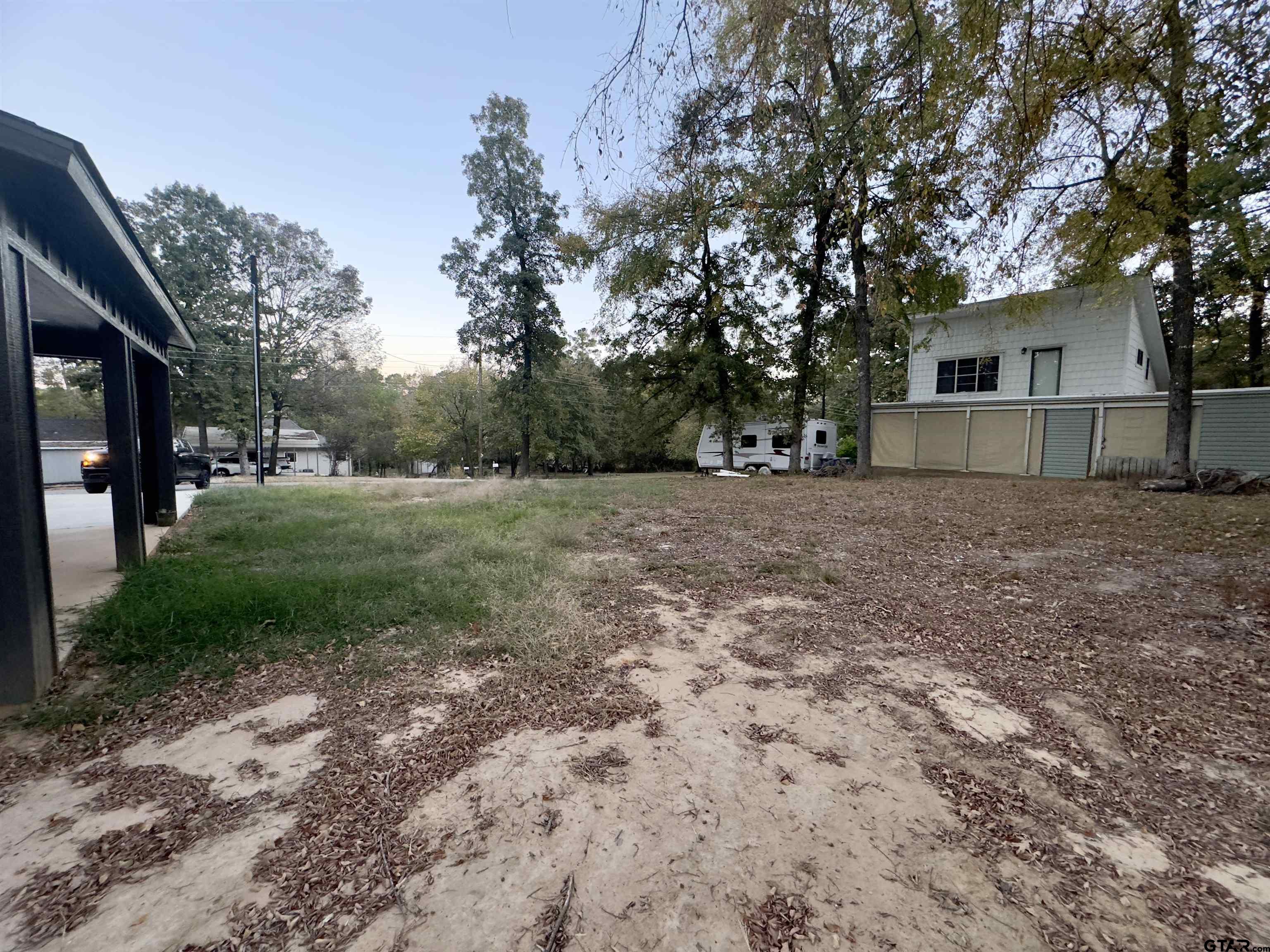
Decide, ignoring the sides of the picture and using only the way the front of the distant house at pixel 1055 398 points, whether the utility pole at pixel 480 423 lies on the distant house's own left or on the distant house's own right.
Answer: on the distant house's own right

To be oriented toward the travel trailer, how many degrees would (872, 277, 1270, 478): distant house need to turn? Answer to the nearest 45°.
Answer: approximately 90° to its right

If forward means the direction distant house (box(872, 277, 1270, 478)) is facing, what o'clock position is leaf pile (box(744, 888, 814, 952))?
The leaf pile is roughly at 12 o'clock from the distant house.

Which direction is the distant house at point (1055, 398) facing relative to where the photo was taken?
toward the camera

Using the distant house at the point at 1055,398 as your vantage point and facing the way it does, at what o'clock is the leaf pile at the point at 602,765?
The leaf pile is roughly at 12 o'clock from the distant house.

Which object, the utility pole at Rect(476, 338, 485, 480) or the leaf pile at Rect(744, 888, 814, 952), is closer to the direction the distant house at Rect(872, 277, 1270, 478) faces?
the leaf pile

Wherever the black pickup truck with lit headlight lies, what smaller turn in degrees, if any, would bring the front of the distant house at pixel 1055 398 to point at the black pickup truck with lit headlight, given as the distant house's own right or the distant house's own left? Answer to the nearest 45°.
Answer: approximately 45° to the distant house's own right

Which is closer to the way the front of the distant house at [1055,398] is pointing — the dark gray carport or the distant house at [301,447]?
the dark gray carport

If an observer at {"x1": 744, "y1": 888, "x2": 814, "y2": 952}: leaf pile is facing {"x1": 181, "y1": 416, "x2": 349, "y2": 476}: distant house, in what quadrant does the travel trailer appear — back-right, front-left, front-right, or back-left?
front-right

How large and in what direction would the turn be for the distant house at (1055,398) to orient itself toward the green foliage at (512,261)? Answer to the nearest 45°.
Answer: approximately 90° to its right

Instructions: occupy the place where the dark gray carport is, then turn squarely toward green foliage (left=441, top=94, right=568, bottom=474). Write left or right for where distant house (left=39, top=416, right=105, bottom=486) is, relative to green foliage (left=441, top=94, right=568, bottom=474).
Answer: left

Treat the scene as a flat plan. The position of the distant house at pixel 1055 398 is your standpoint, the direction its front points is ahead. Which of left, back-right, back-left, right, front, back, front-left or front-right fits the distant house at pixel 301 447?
right

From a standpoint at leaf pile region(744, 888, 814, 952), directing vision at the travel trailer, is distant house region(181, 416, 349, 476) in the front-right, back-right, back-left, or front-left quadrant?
front-left

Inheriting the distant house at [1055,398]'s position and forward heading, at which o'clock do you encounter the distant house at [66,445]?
the distant house at [66,445] is roughly at 2 o'clock from the distant house at [1055,398].
